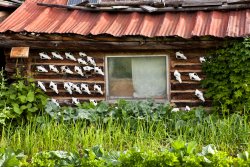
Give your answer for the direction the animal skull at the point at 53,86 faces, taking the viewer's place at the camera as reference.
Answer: facing the viewer and to the right of the viewer

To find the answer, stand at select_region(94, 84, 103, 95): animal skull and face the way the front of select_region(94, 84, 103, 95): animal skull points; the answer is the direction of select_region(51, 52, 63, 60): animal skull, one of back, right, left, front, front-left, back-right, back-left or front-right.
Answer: back-right

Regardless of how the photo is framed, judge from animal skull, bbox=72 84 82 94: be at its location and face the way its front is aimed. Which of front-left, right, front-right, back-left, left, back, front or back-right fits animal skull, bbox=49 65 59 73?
back-right

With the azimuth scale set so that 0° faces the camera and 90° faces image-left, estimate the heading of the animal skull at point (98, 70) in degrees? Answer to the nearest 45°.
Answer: approximately 315°

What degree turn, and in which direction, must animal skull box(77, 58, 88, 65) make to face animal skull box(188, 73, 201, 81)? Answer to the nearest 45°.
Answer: approximately 45° to its left

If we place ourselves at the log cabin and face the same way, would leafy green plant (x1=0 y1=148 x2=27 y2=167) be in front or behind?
in front

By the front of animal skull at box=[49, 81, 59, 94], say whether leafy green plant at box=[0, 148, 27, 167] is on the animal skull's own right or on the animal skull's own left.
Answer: on the animal skull's own right
